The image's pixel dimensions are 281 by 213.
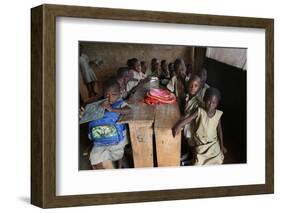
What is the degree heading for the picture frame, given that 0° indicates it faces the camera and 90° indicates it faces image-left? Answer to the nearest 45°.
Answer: approximately 315°
